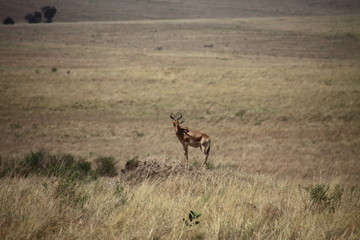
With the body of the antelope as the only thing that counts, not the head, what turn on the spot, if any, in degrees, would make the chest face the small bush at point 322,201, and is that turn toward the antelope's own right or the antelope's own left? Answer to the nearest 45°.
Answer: approximately 90° to the antelope's own left

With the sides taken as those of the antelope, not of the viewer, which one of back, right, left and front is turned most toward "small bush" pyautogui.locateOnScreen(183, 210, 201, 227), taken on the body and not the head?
left

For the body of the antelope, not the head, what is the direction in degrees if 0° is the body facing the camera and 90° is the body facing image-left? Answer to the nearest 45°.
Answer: approximately 90°

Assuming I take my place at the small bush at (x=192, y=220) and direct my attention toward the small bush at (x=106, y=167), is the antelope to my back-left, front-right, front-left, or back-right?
front-right

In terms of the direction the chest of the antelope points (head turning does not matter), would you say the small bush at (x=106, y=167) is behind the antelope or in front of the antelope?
in front
